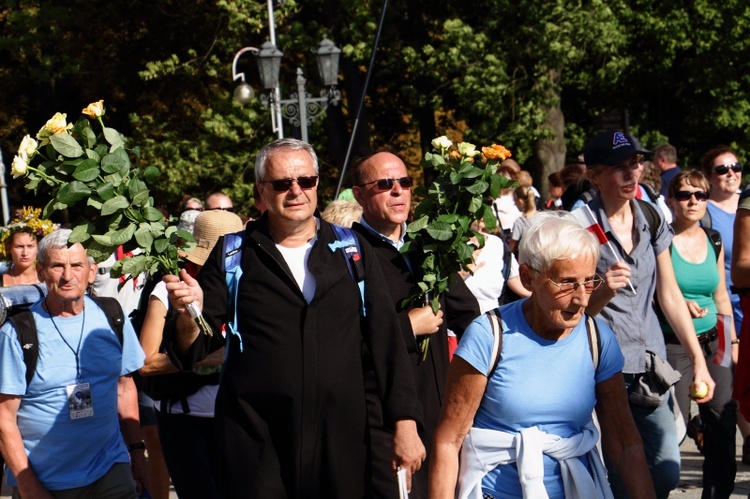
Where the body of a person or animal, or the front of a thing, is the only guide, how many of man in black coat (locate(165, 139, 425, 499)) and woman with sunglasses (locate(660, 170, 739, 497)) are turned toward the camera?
2

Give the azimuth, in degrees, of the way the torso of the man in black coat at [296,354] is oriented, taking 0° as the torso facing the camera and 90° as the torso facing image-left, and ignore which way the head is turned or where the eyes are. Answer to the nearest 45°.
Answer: approximately 0°

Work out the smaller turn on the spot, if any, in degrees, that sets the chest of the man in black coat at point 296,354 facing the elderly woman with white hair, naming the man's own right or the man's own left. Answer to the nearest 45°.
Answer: approximately 45° to the man's own left

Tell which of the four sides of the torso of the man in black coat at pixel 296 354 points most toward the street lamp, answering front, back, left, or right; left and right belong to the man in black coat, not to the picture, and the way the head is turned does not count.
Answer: back

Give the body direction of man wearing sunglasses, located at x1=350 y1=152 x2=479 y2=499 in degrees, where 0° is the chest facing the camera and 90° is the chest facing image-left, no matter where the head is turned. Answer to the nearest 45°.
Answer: approximately 315°

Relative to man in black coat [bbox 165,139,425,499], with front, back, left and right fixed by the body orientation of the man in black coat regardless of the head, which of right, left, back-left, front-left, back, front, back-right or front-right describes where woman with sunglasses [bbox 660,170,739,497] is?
back-left

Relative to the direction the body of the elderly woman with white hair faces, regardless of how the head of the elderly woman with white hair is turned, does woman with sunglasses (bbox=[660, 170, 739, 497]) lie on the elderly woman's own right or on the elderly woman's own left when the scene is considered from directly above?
on the elderly woman's own left

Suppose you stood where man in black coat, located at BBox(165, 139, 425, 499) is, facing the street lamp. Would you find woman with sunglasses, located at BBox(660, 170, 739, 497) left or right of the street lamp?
right

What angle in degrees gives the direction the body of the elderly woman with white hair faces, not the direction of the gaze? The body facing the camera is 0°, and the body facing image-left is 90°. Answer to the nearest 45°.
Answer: approximately 315°

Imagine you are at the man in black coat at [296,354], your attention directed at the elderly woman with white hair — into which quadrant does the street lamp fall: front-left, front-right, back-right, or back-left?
back-left

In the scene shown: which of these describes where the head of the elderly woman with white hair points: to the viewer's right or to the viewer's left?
to the viewer's right
